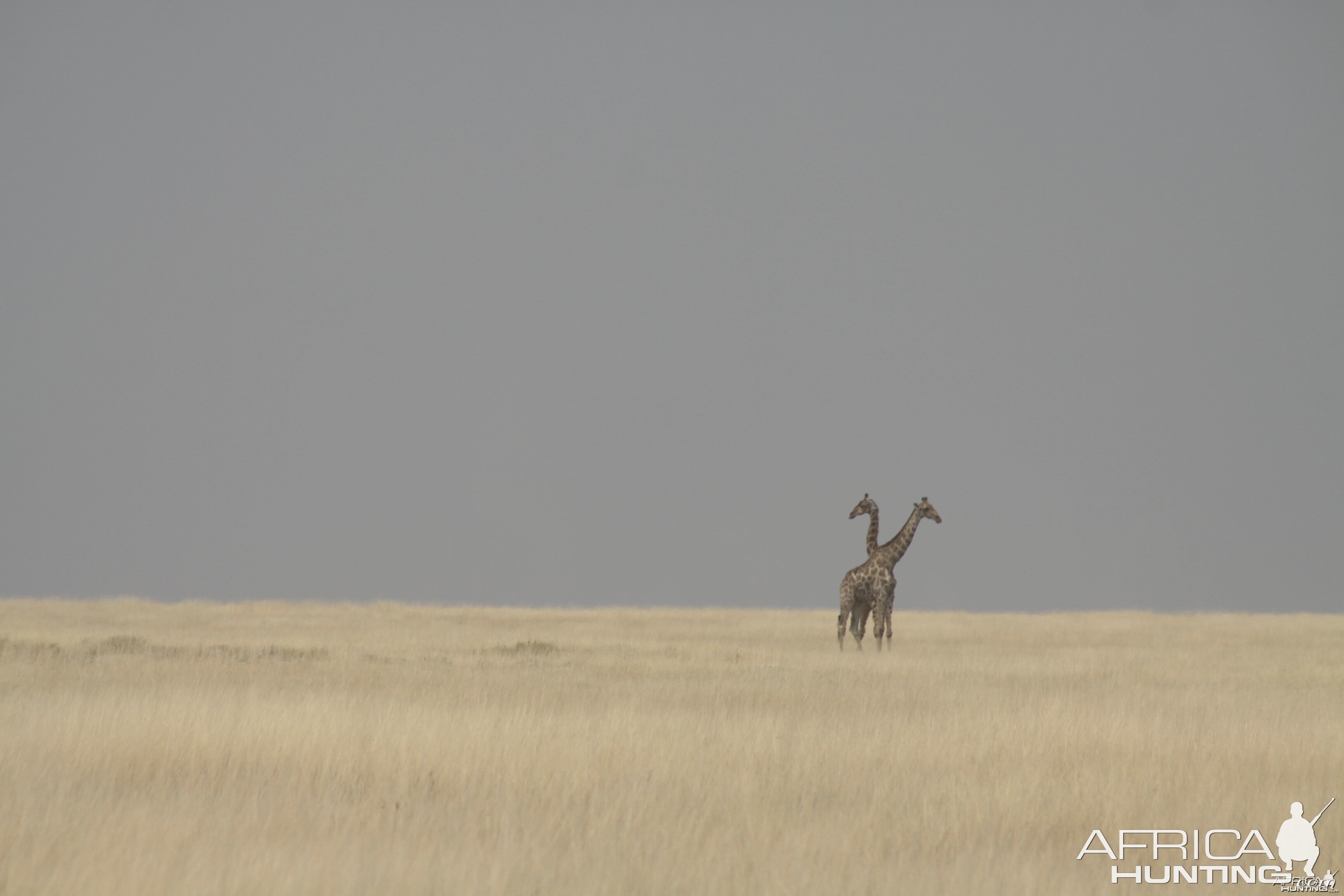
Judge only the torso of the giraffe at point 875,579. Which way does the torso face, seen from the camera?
to the viewer's right
